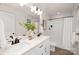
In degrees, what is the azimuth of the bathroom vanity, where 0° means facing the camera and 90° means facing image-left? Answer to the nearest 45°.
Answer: approximately 315°

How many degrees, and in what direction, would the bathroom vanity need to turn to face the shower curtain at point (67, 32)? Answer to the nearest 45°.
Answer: approximately 45° to its left
